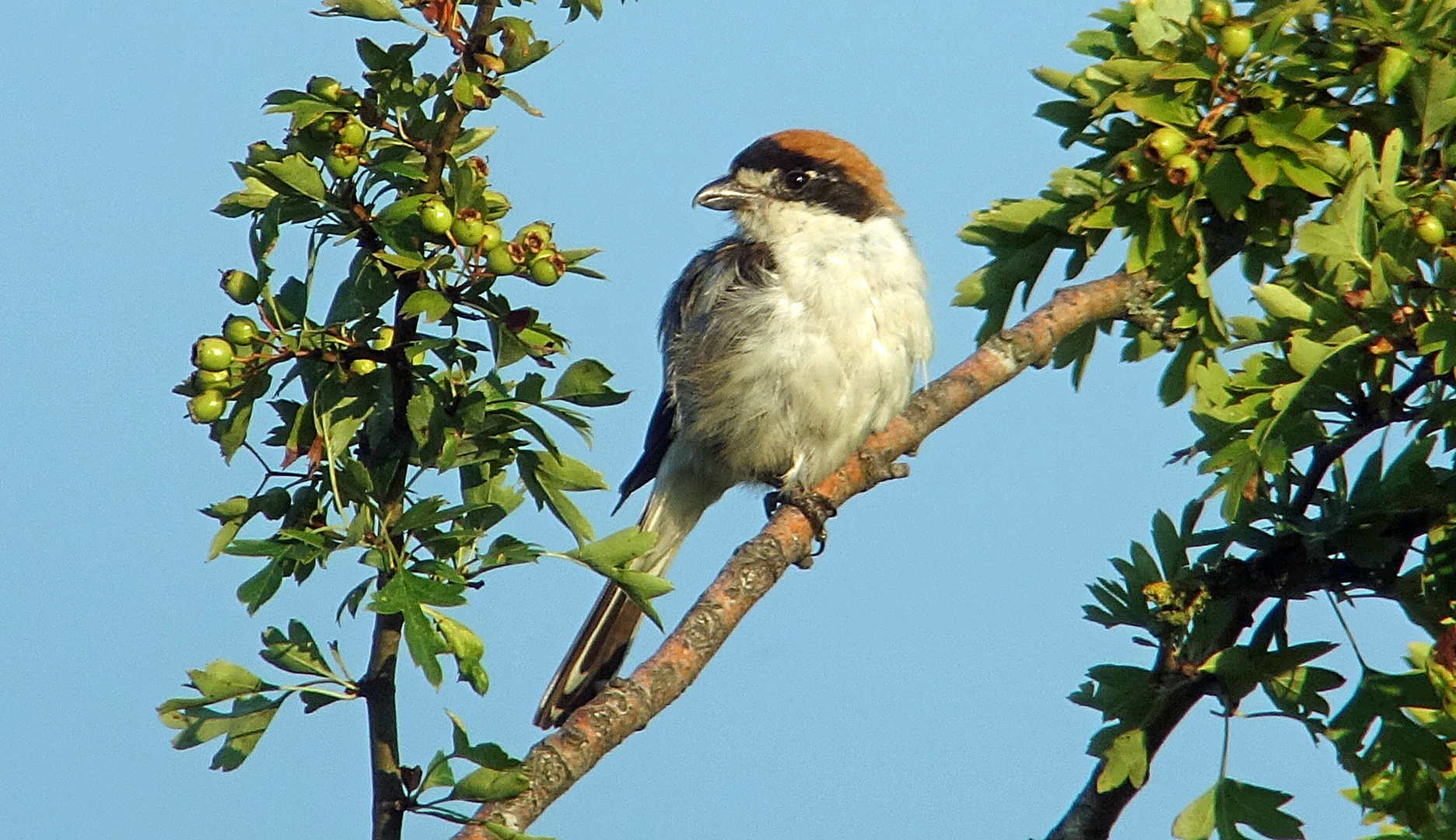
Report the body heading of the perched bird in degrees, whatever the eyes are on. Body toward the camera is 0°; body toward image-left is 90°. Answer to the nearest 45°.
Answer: approximately 315°

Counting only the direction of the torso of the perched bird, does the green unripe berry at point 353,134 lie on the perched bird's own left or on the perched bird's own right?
on the perched bird's own right
